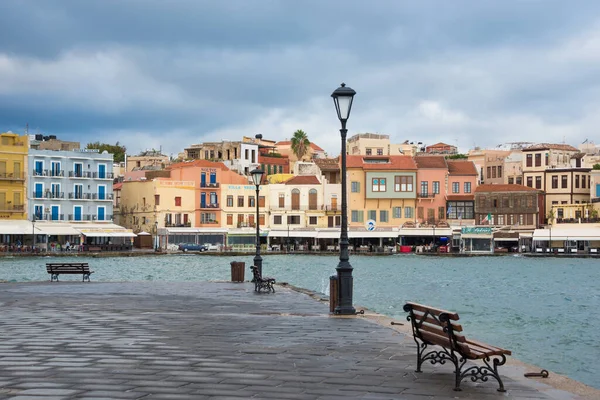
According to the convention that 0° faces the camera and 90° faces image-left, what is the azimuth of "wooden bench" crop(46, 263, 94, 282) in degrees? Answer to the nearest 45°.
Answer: approximately 180°

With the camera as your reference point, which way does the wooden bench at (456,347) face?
facing away from the viewer and to the right of the viewer

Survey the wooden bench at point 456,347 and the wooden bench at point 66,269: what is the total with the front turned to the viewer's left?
0

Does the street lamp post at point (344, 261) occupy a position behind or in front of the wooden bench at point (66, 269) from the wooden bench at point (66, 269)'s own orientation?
behind

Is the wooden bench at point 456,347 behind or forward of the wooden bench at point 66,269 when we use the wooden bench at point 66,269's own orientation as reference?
behind
